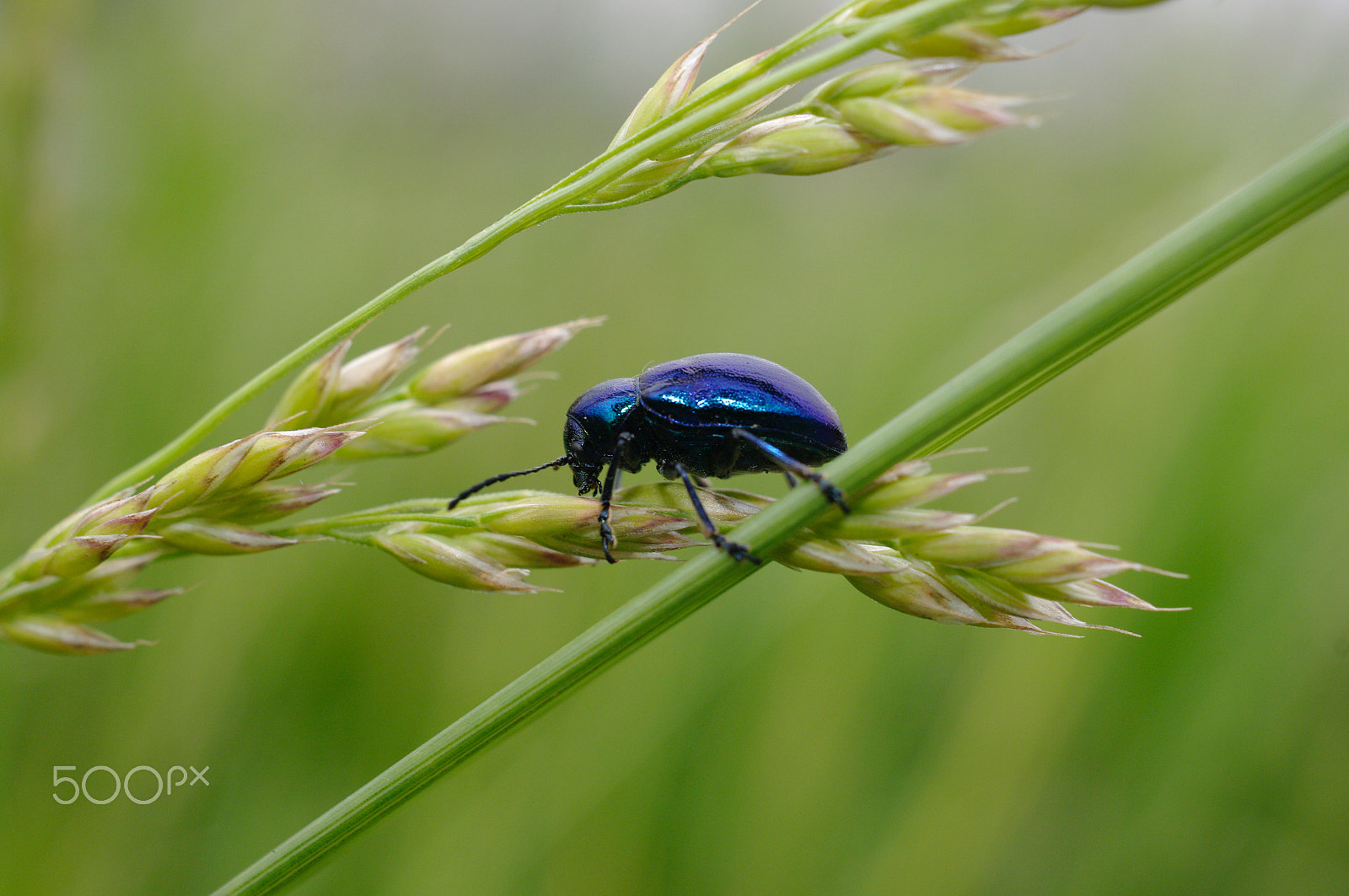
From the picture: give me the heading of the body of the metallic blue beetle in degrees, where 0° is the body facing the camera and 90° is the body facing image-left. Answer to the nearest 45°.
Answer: approximately 90°
